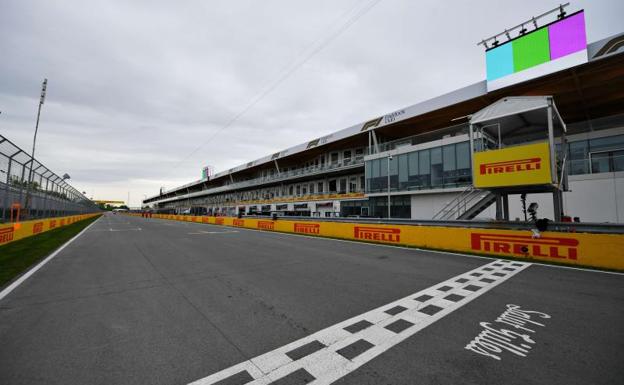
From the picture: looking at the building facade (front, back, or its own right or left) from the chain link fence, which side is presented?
front

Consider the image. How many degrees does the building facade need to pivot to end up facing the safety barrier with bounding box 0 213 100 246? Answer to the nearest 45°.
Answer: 0° — it already faces it

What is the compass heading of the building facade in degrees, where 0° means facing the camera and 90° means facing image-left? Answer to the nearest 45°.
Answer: approximately 45°

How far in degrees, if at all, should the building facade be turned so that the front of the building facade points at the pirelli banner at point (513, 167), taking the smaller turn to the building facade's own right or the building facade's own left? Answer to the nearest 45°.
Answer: approximately 45° to the building facade's own left
